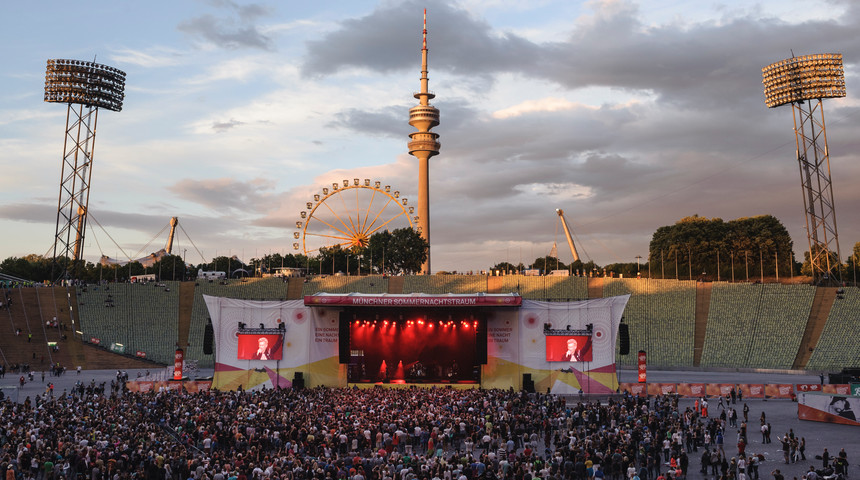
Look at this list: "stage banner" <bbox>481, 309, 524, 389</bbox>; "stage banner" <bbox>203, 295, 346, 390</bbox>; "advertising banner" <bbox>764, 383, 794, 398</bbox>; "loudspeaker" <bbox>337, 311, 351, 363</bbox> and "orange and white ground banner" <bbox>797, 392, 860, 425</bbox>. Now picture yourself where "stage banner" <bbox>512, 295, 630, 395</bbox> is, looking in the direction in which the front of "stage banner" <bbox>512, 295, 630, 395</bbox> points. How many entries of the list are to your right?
3

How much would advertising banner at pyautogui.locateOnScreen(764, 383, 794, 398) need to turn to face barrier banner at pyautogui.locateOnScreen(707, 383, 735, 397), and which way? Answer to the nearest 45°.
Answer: approximately 45° to its right

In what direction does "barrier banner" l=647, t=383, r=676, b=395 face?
toward the camera

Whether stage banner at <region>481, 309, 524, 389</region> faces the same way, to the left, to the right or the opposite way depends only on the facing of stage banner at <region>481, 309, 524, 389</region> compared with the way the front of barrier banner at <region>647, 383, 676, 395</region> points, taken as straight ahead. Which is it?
the same way

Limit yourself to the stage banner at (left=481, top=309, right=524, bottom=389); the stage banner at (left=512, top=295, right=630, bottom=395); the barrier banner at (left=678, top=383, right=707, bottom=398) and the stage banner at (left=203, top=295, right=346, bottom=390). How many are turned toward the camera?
4

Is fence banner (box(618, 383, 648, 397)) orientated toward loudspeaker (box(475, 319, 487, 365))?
no

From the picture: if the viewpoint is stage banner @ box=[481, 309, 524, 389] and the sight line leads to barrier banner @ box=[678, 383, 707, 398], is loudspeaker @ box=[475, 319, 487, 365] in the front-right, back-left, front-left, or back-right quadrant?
back-right

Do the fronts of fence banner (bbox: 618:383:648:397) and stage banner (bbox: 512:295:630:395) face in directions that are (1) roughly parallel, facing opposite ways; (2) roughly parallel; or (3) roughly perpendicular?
roughly parallel

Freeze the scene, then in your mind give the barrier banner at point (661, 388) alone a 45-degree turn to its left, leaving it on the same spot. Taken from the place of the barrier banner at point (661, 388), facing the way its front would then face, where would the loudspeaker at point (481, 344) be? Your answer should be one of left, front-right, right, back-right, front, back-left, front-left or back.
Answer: back-right

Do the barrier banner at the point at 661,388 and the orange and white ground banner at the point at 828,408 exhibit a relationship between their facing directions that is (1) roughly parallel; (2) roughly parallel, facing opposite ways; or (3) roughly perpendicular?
roughly parallel

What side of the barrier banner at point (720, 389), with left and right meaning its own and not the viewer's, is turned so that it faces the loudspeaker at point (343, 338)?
right

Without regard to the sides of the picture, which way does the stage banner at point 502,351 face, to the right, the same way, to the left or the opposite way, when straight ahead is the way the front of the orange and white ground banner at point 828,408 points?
the same way

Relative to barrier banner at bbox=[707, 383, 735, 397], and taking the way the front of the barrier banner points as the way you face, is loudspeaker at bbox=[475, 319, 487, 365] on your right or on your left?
on your right

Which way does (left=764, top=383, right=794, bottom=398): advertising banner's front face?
toward the camera

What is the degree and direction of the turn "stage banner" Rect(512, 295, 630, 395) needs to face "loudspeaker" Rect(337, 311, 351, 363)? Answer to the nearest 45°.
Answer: approximately 90° to its right

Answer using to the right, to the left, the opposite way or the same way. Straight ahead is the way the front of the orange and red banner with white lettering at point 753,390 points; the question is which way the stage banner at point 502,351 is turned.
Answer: the same way

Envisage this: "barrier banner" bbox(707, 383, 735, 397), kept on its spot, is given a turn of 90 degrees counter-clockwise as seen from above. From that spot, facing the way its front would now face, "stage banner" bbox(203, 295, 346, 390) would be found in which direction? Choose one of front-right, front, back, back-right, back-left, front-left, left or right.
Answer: back

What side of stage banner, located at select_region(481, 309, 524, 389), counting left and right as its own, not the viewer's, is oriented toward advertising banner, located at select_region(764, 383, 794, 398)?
left

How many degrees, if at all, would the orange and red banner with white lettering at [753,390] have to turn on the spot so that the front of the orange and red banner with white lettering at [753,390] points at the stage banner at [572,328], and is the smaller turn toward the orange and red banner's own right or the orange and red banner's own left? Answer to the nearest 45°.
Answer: approximately 90° to the orange and red banner's own right

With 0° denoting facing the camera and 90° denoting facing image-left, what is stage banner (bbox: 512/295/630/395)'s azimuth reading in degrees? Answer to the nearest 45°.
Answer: approximately 0°

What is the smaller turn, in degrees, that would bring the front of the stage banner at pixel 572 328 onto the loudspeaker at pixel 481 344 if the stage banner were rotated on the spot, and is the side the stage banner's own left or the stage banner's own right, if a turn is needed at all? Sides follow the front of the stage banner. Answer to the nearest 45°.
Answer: approximately 90° to the stage banner's own right

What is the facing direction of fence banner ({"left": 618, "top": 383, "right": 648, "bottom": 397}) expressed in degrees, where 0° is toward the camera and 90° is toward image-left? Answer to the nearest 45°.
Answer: approximately 0°

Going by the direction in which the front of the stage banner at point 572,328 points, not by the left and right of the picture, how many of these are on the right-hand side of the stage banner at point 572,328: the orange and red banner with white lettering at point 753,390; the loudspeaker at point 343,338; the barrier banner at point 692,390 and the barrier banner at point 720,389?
1
